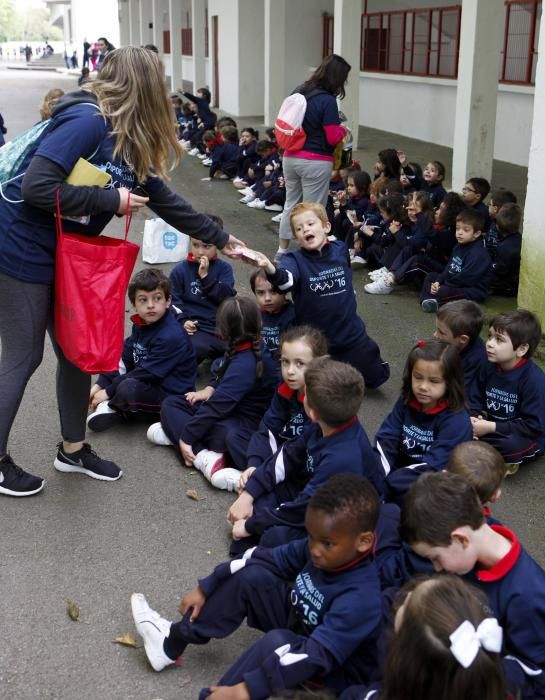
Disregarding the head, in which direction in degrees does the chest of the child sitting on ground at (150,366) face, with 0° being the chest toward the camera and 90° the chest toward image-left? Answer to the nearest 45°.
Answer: approximately 45°

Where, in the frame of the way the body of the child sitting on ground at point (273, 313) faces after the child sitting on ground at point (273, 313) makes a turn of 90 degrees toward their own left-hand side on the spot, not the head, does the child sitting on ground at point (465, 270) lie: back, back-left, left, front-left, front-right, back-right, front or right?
left

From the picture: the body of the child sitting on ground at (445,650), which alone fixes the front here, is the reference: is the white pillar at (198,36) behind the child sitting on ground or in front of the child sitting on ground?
in front

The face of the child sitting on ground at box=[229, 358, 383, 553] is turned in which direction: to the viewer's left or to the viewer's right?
to the viewer's left

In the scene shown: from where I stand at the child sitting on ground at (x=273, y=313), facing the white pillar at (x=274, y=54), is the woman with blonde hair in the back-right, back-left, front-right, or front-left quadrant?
back-left

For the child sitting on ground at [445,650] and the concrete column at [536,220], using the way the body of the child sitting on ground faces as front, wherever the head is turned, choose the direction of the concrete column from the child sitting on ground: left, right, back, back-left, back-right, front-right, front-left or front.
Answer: front-right

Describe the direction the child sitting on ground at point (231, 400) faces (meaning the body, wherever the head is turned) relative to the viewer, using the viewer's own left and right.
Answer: facing to the left of the viewer

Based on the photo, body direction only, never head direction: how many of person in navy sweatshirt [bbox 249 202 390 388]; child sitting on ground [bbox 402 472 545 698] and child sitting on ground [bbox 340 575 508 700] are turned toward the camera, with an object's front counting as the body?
1

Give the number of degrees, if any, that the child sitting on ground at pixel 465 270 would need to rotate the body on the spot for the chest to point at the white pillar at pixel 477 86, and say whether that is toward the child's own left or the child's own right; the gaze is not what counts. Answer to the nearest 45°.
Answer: approximately 135° to the child's own right

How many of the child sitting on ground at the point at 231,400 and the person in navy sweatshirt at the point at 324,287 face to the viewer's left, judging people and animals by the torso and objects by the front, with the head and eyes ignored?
1

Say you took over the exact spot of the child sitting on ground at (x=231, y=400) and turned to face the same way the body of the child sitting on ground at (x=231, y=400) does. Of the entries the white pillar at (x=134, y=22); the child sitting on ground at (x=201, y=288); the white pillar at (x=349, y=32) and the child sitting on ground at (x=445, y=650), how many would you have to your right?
3
